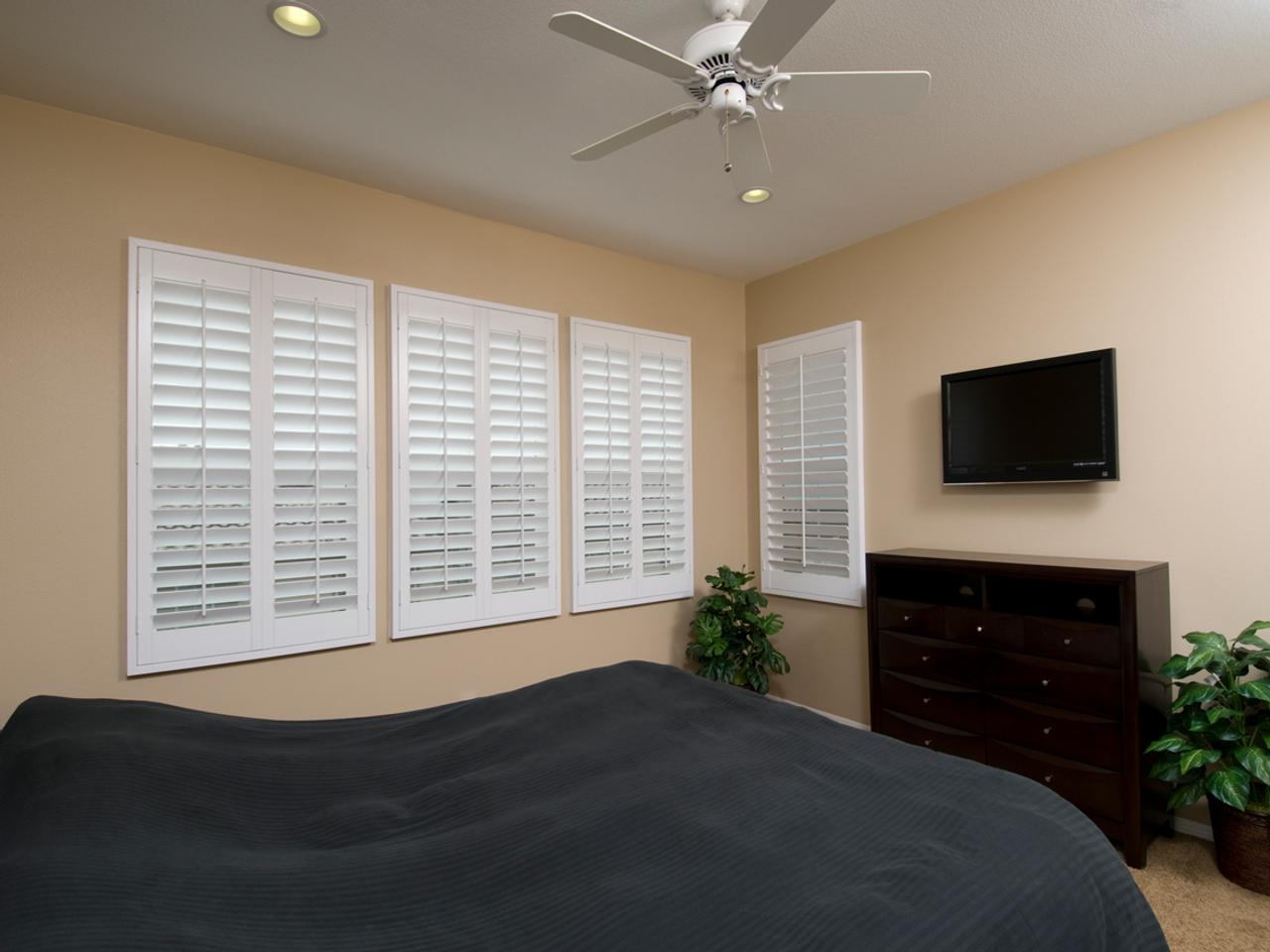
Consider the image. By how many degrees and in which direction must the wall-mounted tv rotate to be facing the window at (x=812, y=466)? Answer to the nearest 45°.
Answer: approximately 90° to its right

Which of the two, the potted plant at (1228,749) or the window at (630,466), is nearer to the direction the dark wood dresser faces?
the window

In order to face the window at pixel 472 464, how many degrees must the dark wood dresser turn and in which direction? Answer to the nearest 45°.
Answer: approximately 45° to its right

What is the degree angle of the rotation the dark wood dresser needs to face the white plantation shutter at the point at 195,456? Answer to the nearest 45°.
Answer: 0° — it already faces it

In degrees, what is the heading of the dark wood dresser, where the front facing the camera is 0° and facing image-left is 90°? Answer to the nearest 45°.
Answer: approximately 45°

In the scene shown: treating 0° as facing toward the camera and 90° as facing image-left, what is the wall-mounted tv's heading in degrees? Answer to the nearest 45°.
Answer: approximately 45°
